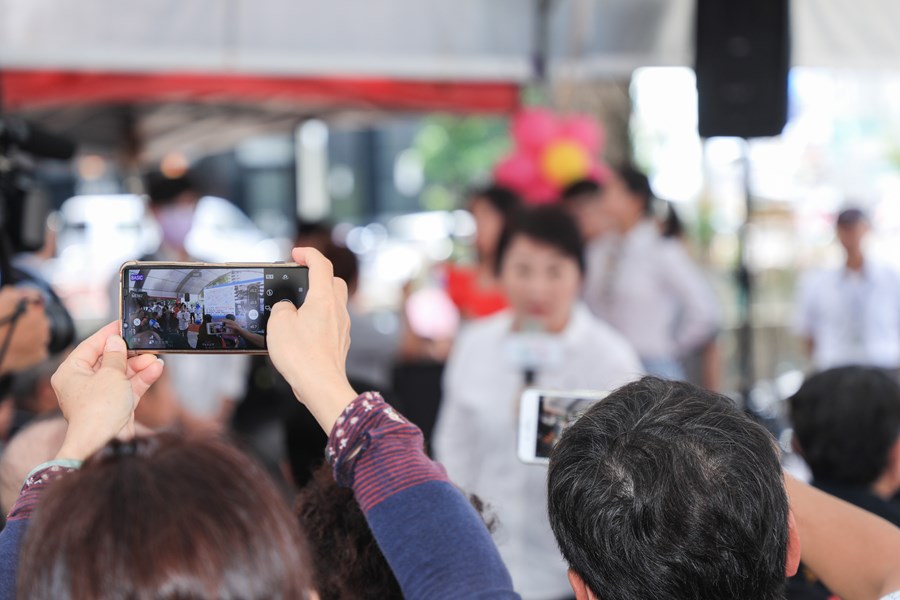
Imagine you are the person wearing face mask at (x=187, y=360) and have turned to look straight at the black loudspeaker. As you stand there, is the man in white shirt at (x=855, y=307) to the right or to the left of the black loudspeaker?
left

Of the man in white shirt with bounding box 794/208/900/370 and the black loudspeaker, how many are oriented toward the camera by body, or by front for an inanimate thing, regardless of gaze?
2

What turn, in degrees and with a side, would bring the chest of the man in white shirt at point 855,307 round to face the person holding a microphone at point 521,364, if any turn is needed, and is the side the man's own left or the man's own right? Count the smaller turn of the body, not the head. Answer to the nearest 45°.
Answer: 0° — they already face them

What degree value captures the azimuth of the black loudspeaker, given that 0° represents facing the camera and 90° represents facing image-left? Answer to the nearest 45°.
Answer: approximately 0°

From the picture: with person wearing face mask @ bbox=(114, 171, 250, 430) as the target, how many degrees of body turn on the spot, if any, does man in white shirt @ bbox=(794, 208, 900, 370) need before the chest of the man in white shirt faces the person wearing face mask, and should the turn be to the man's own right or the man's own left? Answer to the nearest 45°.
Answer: approximately 45° to the man's own right

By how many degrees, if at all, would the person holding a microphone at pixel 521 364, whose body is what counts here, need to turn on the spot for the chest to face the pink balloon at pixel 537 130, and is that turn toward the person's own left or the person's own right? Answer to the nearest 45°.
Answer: approximately 180°

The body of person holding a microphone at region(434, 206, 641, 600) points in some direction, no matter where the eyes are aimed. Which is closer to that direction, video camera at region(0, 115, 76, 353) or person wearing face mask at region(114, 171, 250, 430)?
the video camera

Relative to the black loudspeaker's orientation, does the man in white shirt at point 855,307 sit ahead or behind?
behind
